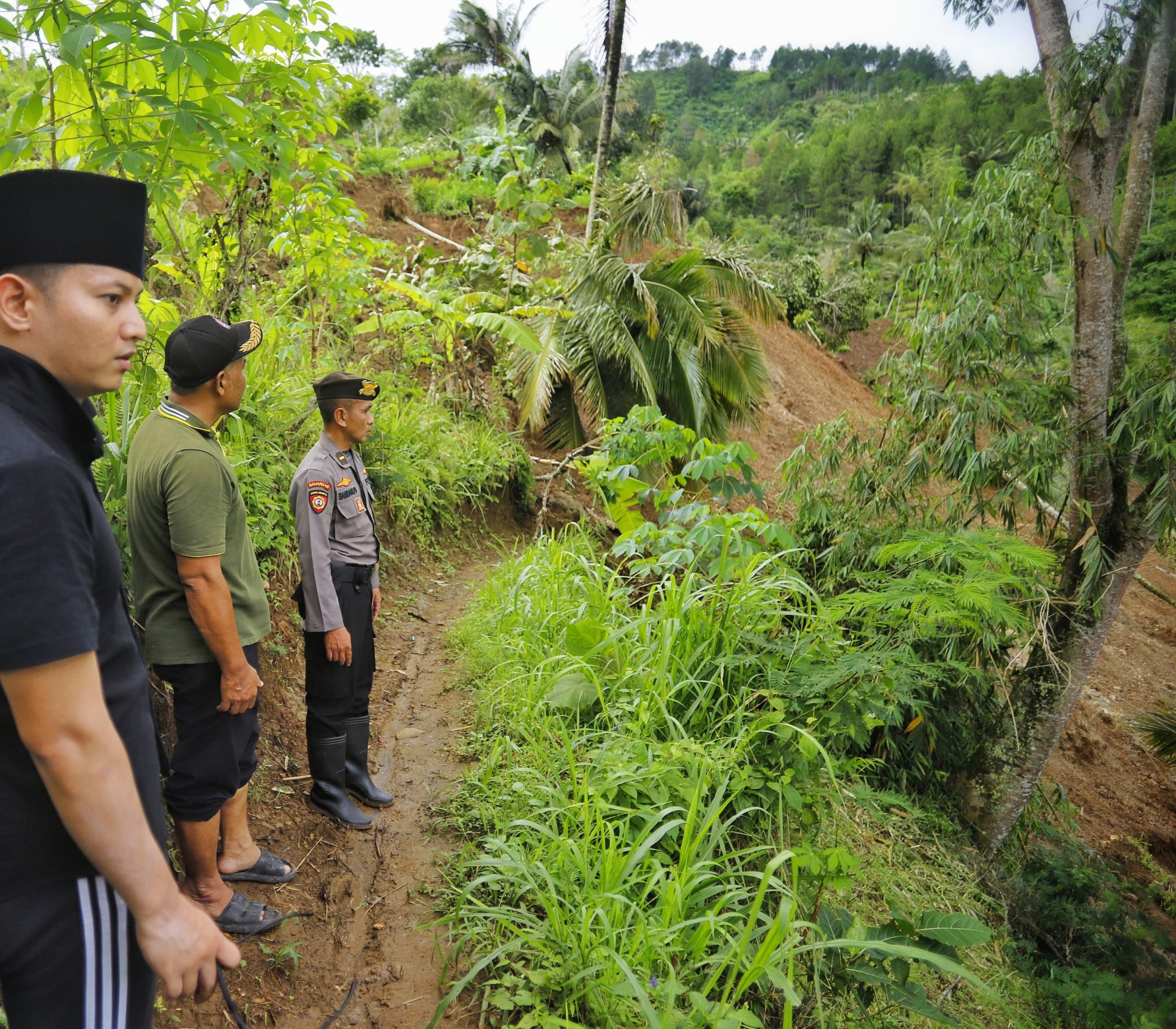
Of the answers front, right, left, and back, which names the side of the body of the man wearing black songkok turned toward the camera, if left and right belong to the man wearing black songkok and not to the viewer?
right

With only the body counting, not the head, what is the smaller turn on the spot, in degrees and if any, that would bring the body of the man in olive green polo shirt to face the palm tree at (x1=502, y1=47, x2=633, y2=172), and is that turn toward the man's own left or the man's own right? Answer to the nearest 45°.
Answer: approximately 90° to the man's own left

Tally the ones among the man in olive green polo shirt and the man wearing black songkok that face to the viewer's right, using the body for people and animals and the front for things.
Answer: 2

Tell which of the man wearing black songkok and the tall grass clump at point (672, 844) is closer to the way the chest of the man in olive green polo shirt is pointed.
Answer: the tall grass clump

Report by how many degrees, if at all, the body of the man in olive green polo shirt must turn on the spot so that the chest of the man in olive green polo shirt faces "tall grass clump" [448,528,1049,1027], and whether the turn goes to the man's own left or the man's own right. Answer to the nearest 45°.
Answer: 0° — they already face it

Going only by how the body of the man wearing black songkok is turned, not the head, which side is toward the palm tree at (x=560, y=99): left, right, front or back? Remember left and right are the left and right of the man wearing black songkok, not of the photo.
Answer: left

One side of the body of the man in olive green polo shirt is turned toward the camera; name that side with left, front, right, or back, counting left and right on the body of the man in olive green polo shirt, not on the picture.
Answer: right

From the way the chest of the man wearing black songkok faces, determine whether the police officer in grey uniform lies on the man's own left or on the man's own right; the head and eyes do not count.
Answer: on the man's own left

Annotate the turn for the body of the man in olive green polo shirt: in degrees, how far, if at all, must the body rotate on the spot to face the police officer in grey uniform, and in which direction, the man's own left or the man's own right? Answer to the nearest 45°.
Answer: approximately 45° to the man's own left

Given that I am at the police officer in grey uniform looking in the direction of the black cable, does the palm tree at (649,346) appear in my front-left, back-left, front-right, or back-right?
back-left

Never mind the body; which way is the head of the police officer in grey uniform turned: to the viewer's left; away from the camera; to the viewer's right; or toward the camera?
to the viewer's right
